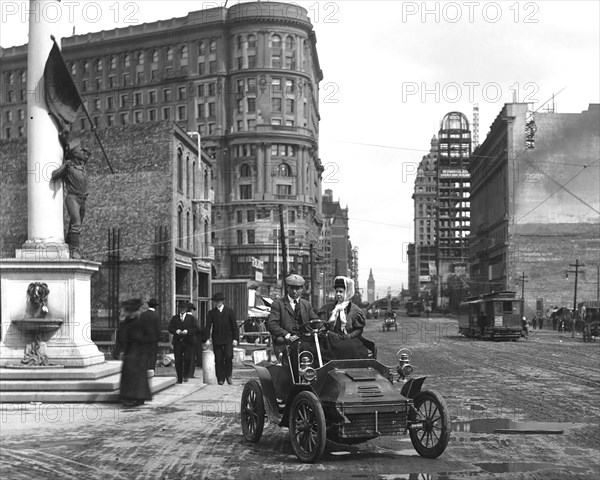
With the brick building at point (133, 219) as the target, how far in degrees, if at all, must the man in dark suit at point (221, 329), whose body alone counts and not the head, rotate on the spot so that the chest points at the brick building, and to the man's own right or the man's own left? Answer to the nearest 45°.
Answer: approximately 180°

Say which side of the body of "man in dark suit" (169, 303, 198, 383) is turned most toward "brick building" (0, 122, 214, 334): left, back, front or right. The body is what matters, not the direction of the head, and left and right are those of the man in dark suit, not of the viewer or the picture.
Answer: back

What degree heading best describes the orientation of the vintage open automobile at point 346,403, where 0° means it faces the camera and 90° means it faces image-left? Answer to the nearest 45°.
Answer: approximately 315°

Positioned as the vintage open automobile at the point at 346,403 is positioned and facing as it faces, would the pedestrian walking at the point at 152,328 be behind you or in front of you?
behind

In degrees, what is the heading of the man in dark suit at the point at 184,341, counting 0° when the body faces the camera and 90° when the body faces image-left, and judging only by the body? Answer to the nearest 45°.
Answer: approximately 0°

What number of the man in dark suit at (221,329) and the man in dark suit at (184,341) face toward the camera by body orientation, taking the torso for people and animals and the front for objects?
2

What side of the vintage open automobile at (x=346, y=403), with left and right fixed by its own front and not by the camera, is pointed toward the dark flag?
back
